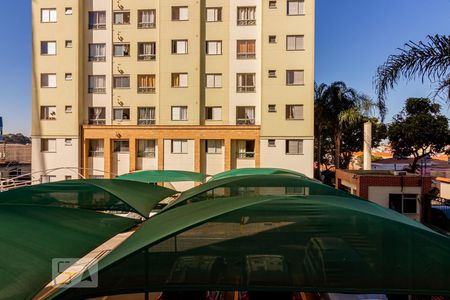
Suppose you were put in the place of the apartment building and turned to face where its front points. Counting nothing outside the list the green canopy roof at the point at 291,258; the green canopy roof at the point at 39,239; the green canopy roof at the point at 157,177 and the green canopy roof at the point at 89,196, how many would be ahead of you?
4

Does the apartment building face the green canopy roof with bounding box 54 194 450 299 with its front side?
yes

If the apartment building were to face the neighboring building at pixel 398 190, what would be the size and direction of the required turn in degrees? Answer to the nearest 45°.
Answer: approximately 45° to its left

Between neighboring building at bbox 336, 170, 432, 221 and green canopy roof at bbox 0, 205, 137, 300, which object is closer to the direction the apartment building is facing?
the green canopy roof

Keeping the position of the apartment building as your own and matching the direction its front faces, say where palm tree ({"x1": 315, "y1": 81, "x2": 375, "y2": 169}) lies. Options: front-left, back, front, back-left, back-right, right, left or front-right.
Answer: left

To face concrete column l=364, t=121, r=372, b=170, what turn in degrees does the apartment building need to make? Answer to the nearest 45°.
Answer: approximately 90° to its left

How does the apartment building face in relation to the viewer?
toward the camera

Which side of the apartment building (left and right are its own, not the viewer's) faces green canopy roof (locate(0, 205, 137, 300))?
front

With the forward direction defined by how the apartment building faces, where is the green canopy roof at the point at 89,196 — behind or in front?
in front

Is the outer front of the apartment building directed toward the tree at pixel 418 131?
no

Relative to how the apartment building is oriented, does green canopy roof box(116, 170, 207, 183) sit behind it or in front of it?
in front

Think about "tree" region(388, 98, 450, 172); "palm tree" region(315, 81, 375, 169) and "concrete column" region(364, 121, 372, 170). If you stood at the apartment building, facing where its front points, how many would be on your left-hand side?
3

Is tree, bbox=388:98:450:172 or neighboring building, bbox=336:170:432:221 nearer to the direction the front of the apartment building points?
the neighboring building
